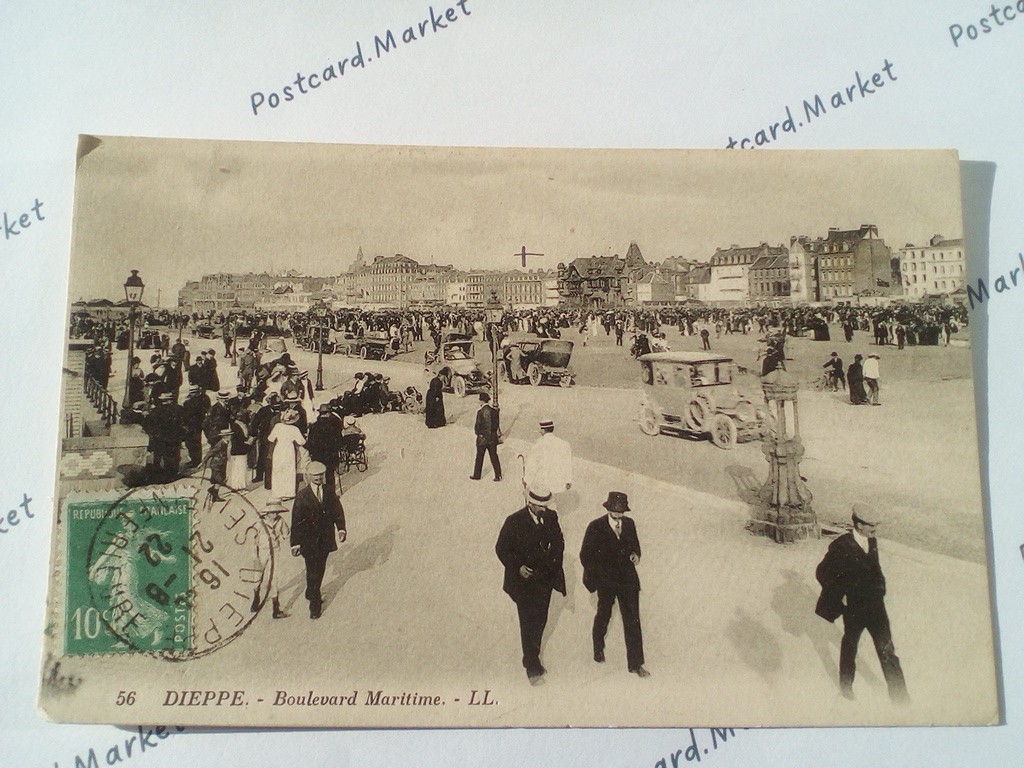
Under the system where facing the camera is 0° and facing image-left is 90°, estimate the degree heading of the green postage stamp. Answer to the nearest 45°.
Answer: approximately 0°
